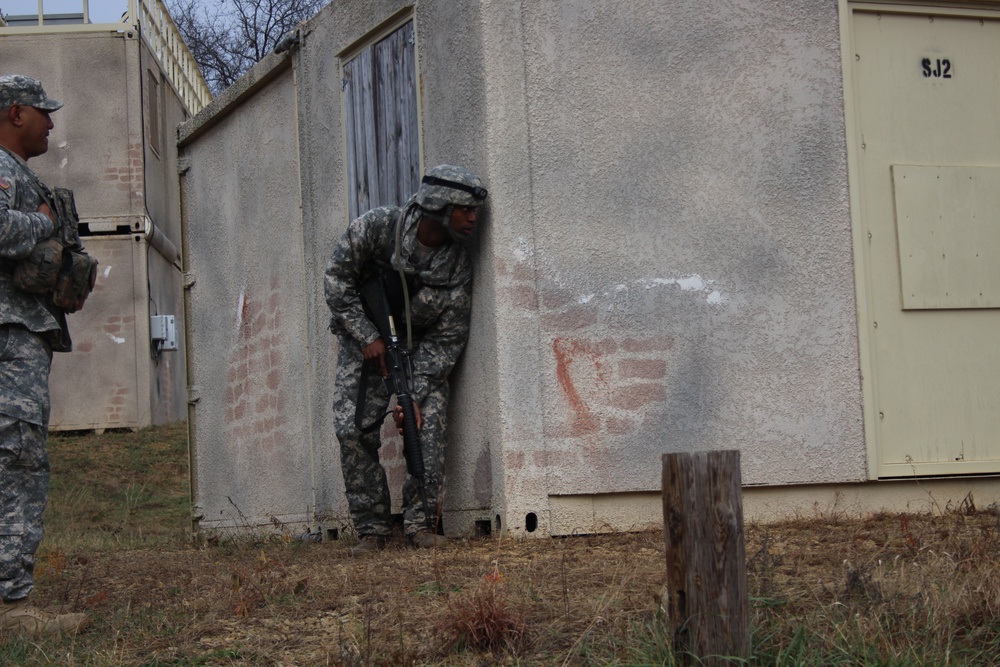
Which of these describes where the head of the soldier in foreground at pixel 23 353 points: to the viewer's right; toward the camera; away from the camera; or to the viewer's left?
to the viewer's right

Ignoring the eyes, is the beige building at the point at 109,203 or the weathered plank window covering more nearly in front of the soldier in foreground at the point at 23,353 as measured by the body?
the weathered plank window covering

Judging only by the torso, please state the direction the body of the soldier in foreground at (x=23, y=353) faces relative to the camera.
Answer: to the viewer's right

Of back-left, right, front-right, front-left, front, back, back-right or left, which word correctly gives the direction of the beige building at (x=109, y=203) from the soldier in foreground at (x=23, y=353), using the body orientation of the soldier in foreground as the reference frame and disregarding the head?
left

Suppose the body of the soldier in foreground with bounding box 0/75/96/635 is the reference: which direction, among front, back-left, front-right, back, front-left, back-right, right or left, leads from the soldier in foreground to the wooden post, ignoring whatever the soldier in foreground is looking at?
front-right

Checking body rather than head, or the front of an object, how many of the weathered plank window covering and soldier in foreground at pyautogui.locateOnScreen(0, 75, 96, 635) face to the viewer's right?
1

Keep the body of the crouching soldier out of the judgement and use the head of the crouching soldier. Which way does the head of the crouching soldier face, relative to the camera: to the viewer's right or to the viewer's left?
to the viewer's right
